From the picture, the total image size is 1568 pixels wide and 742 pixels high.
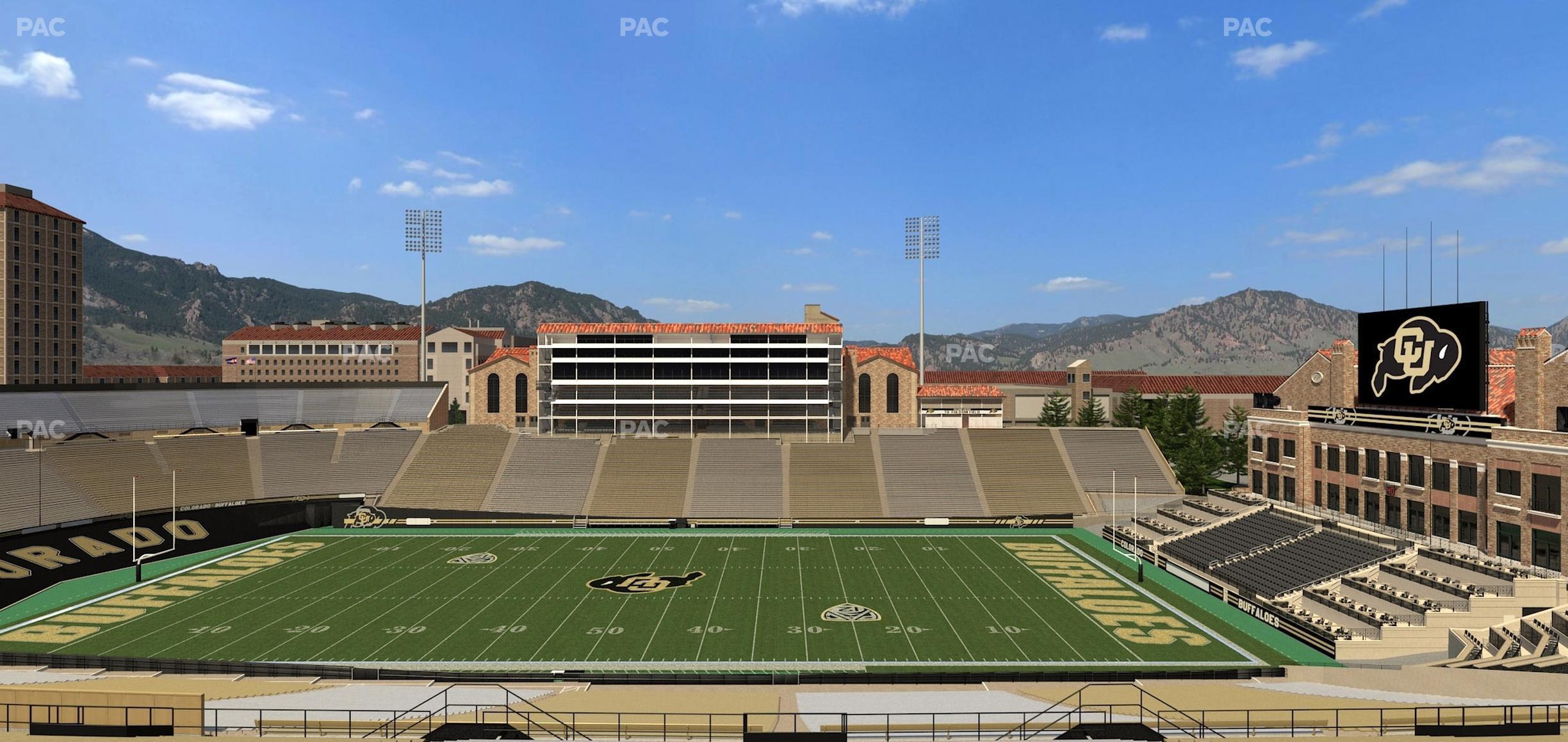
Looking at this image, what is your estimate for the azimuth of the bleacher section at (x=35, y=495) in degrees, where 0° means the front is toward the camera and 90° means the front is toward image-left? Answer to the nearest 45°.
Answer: approximately 315°

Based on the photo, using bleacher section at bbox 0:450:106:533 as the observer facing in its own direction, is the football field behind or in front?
in front

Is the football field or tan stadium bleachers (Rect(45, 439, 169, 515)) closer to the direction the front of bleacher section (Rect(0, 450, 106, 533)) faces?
the football field
